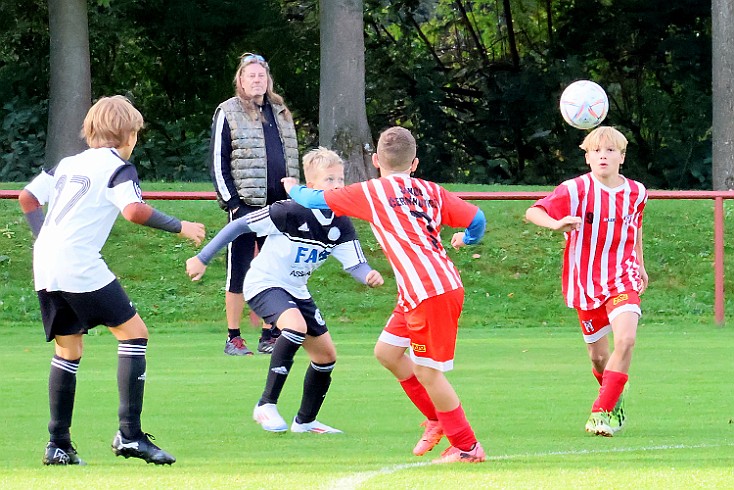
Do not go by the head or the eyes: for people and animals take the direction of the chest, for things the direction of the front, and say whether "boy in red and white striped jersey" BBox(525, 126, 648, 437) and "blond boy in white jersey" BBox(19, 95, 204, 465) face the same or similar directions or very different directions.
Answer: very different directions

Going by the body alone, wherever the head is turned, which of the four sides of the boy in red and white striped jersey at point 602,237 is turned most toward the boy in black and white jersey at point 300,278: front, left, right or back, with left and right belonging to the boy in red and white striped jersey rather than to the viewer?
right

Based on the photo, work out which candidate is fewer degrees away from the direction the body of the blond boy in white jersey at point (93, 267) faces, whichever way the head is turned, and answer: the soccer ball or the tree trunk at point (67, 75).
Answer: the soccer ball

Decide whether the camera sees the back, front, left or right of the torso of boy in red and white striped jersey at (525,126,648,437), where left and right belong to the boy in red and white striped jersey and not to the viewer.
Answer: front

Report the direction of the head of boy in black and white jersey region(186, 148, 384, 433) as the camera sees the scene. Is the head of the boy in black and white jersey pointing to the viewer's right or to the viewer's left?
to the viewer's right

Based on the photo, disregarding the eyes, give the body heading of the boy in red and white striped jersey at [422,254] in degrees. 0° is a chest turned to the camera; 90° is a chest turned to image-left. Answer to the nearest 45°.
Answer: approximately 135°

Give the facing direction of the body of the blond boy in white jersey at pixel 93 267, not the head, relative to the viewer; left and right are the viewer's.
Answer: facing away from the viewer and to the right of the viewer

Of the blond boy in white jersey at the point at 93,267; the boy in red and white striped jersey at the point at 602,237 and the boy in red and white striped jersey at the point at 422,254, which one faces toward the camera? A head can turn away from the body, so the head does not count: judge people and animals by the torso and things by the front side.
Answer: the boy in red and white striped jersey at the point at 602,237

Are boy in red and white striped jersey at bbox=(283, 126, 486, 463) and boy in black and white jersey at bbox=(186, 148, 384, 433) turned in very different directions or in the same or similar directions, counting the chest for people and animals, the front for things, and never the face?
very different directions

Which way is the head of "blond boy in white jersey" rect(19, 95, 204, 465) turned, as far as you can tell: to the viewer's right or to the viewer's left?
to the viewer's right

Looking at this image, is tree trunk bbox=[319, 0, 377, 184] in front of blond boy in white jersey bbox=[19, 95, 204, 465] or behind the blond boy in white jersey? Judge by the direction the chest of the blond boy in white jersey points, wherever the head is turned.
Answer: in front

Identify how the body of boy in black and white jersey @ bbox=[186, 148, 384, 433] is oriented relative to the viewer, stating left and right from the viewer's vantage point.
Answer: facing the viewer and to the right of the viewer

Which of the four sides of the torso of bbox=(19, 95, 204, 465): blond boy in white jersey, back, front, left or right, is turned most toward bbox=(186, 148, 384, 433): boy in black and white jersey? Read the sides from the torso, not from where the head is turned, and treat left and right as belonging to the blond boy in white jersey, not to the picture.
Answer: front
